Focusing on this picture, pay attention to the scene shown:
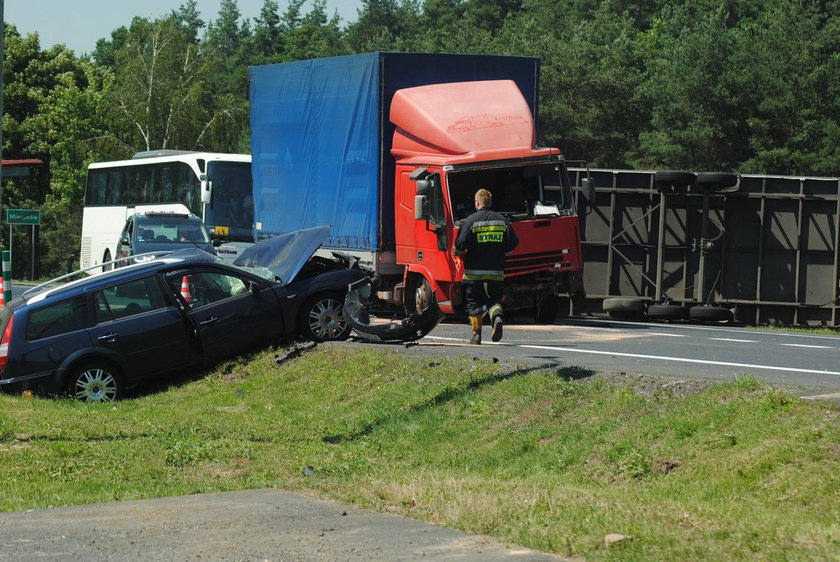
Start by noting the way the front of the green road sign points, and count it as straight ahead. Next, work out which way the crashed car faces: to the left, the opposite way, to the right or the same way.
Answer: to the left

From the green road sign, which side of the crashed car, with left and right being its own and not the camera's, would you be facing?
left

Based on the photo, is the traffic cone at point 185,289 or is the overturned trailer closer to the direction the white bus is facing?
the overturned trailer

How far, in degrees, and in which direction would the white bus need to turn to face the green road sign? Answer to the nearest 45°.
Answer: approximately 180°

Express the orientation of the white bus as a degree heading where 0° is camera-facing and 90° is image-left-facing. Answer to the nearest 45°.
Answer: approximately 315°

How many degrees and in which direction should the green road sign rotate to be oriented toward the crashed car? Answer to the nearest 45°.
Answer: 0° — it already faces it

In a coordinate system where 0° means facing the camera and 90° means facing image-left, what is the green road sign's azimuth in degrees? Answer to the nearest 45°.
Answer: approximately 0°

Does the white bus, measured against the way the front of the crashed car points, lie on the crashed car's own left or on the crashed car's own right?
on the crashed car's own left

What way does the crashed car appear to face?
to the viewer's right

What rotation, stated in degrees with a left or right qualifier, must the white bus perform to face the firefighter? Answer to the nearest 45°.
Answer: approximately 45° to its right

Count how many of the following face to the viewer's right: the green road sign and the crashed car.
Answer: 1
